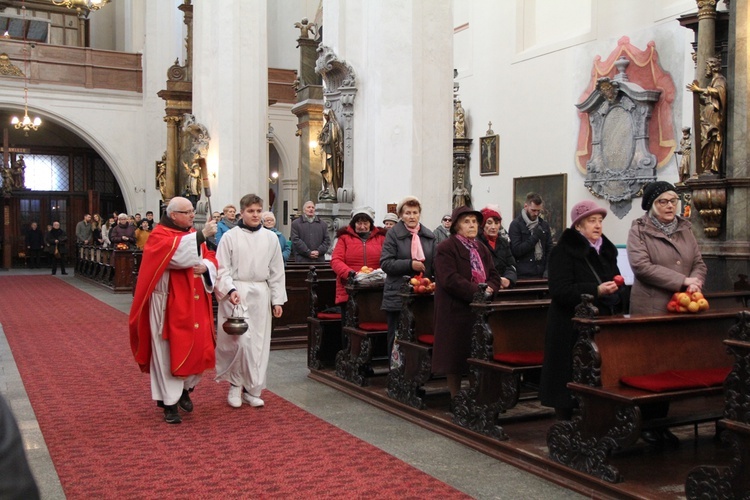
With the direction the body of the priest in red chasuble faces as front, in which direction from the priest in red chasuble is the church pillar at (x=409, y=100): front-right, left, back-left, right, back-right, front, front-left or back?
left

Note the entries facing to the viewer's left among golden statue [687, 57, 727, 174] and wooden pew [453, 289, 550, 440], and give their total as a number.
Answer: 1

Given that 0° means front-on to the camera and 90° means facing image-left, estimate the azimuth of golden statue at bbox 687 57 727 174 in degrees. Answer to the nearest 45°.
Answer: approximately 90°

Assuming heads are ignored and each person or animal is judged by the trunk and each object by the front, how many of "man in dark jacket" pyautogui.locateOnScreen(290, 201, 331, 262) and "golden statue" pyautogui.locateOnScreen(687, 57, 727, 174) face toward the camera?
1

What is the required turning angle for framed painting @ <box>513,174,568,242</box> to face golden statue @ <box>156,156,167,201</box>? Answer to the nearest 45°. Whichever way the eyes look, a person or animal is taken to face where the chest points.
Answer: approximately 45° to its right

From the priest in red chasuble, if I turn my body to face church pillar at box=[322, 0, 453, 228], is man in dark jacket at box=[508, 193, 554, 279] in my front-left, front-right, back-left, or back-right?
front-right

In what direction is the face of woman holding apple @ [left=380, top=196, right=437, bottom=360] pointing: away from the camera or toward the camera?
toward the camera

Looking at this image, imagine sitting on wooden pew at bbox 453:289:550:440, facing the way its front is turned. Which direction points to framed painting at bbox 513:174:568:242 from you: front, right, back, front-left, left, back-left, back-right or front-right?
back-left

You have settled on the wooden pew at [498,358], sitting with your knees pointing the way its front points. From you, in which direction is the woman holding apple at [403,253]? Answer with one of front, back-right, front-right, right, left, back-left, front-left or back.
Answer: back

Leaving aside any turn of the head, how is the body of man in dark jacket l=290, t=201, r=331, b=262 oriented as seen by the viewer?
toward the camera

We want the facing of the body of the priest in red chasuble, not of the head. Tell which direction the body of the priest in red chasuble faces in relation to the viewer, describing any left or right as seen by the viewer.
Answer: facing the viewer and to the right of the viewer

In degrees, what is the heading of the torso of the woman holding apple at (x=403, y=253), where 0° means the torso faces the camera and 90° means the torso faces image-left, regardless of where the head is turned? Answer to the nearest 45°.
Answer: approximately 315°

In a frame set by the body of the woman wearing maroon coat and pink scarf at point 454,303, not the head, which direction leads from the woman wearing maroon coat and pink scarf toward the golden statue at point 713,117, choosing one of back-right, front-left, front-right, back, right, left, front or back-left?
left

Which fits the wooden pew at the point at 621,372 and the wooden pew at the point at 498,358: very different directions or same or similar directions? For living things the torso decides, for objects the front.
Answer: same or similar directions
